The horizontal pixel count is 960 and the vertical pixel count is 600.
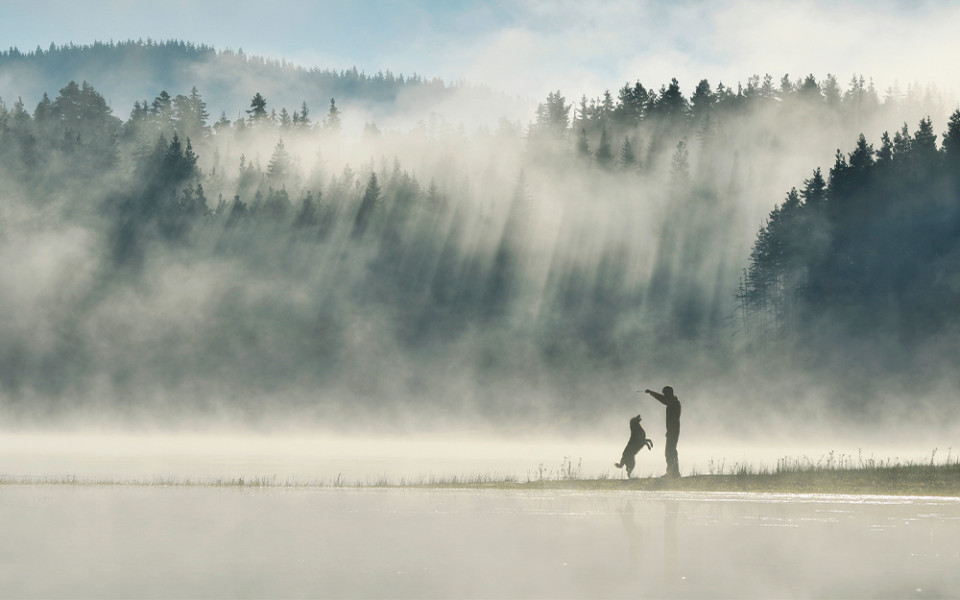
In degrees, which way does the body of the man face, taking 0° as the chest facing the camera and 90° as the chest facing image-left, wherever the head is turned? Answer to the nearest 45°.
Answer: approximately 90°

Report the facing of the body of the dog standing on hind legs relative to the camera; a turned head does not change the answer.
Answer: to the viewer's right
